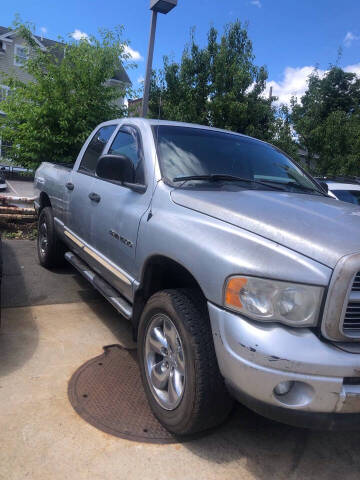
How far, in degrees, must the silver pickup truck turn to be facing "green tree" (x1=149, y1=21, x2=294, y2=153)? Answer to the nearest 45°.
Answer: approximately 135° to its left

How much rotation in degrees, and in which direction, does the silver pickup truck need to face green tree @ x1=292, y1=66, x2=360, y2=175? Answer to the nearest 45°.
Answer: approximately 135° to its left

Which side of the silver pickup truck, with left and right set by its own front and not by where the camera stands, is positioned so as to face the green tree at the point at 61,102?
back

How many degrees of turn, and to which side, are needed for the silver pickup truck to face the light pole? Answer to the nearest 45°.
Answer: approximately 135° to its left

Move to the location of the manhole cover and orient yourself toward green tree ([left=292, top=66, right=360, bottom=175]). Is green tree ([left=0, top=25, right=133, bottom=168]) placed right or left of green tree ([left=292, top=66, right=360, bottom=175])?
left

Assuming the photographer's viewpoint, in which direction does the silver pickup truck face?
facing the viewer and to the right of the viewer
